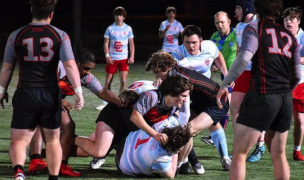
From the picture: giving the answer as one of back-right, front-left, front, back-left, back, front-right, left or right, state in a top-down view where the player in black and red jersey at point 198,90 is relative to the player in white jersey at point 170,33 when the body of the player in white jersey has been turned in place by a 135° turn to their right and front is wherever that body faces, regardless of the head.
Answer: back-left

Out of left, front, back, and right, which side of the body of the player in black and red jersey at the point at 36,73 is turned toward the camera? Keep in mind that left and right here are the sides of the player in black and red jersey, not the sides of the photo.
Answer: back

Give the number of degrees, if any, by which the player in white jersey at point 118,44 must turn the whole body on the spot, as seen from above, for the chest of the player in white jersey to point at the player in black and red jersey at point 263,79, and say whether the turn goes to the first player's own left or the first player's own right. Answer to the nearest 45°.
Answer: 0° — they already face them

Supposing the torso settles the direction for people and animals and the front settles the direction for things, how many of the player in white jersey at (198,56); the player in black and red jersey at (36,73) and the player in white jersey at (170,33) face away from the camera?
1

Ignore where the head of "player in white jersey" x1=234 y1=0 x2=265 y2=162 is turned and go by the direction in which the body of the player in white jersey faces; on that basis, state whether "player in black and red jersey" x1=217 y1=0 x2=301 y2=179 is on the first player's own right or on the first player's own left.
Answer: on the first player's own left

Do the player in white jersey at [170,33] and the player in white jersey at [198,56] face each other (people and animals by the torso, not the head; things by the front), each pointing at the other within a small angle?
no

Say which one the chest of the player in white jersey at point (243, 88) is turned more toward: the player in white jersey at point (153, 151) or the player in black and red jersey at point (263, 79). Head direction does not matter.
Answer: the player in white jersey

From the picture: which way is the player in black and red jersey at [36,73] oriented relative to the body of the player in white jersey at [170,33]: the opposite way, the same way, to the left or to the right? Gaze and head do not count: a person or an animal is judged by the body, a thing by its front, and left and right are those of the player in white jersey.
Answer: the opposite way

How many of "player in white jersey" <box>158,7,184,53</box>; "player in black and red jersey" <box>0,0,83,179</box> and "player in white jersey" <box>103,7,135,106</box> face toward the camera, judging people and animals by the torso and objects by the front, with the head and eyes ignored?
2

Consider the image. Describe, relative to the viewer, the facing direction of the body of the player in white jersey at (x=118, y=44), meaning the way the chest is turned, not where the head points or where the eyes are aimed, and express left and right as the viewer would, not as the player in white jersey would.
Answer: facing the viewer

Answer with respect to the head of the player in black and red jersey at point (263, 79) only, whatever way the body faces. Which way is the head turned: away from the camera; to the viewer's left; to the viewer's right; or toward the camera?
away from the camera

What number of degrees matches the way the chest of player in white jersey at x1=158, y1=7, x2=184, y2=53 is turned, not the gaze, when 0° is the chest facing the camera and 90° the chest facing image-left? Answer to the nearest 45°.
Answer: approximately 0°

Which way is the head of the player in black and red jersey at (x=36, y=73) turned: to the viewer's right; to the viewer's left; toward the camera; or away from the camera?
away from the camera

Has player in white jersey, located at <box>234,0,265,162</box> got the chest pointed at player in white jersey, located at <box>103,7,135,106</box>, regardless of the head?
no

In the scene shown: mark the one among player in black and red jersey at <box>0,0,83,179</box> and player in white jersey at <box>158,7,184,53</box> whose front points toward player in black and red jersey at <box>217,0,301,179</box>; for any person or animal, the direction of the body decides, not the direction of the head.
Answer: the player in white jersey

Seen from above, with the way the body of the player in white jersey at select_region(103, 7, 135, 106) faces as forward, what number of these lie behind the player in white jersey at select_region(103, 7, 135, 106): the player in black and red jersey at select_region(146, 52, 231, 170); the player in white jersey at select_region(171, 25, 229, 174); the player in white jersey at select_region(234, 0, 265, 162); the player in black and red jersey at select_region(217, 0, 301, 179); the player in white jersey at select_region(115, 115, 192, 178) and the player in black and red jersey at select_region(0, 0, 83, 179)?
0
